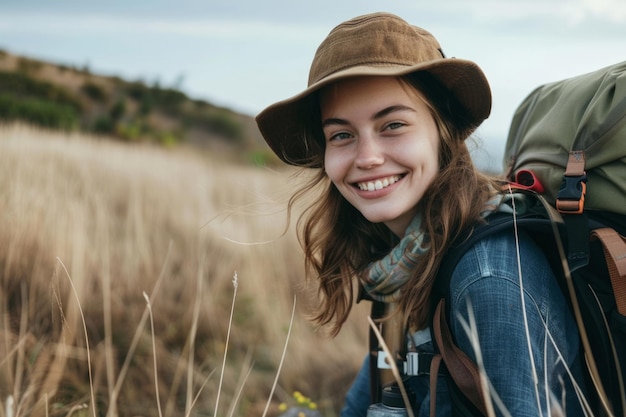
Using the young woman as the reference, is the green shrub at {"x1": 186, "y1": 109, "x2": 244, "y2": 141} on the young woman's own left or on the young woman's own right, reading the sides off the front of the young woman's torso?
on the young woman's own right

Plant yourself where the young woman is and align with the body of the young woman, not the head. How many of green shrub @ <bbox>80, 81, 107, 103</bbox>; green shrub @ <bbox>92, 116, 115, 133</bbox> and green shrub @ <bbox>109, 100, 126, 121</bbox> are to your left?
0

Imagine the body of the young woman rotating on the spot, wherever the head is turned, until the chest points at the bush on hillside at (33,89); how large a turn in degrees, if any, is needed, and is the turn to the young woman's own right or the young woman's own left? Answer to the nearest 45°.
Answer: approximately 90° to the young woman's own right

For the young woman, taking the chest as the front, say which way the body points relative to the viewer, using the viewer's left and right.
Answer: facing the viewer and to the left of the viewer

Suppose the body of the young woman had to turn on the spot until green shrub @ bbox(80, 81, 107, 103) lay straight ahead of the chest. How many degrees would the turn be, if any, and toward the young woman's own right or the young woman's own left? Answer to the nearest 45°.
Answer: approximately 90° to the young woman's own right

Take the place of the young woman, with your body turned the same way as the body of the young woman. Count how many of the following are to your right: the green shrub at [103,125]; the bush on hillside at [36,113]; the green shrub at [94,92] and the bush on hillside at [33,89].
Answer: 4

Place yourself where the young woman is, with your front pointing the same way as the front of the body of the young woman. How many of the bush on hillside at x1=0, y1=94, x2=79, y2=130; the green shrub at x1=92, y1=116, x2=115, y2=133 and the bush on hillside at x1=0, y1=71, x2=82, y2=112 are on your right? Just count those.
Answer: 3

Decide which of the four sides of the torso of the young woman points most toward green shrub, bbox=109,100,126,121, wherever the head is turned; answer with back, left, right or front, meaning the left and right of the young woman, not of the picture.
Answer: right

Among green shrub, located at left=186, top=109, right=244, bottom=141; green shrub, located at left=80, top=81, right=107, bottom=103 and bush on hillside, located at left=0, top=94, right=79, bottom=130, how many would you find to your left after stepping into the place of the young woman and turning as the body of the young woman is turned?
0

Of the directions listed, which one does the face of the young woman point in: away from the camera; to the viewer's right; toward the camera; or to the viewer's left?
toward the camera

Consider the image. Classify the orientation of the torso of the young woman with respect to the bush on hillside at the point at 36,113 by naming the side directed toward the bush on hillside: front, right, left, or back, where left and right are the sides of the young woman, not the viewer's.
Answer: right
